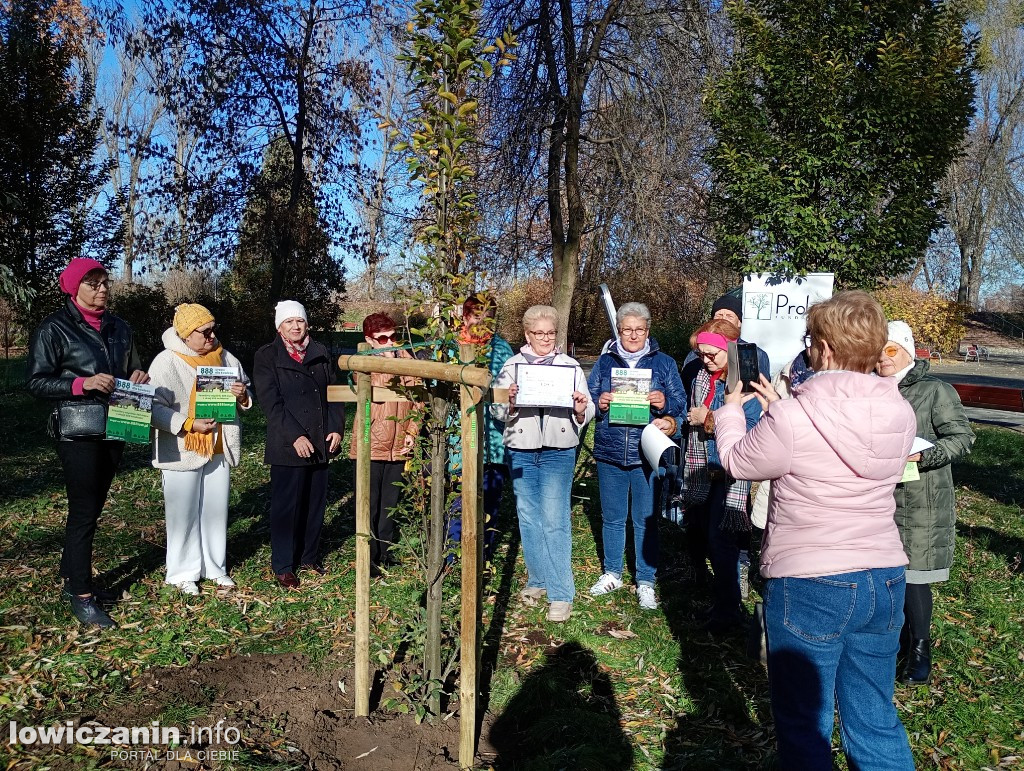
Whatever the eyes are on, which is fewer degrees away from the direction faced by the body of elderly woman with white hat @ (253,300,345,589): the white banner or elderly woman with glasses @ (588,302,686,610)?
the elderly woman with glasses

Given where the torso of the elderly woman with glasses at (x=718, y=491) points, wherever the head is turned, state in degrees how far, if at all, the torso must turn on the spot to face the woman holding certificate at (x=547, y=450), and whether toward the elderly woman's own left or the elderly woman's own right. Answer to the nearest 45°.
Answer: approximately 45° to the elderly woman's own right

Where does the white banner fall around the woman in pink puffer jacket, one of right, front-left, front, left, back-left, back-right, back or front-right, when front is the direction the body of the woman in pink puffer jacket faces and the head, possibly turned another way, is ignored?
front-right

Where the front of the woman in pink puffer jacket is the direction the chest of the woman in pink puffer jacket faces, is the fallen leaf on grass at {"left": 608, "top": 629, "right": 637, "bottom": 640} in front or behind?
in front

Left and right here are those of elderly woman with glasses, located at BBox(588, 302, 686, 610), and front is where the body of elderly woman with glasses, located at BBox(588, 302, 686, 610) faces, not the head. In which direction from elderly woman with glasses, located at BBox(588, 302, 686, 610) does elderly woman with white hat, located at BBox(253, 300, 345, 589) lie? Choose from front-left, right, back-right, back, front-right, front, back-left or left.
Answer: right

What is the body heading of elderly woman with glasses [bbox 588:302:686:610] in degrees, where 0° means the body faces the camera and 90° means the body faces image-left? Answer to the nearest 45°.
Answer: approximately 0°

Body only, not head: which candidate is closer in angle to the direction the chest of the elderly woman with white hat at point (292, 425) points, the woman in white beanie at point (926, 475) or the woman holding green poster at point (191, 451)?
the woman in white beanie

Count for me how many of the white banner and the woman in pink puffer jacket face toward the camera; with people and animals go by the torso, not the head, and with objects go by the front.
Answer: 1

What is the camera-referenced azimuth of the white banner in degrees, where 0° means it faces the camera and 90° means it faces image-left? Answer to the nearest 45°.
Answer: approximately 0°
